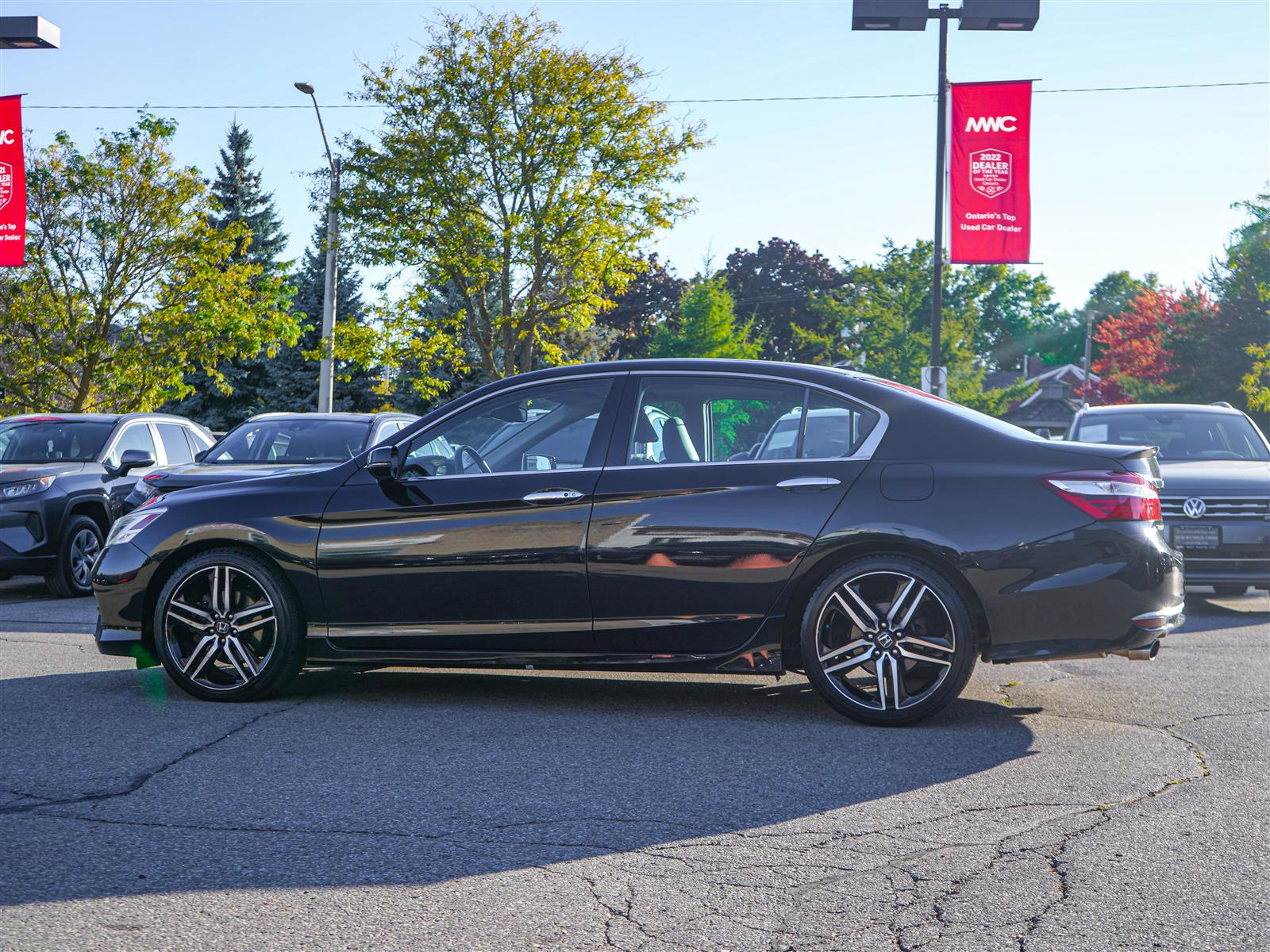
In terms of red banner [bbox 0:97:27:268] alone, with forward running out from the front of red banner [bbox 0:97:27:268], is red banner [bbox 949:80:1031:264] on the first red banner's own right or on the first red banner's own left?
on the first red banner's own left

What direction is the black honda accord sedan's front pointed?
to the viewer's left

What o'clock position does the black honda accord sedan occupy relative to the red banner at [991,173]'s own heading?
The black honda accord sedan is roughly at 12 o'clock from the red banner.

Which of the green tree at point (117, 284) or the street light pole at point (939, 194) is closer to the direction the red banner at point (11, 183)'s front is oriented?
the street light pole

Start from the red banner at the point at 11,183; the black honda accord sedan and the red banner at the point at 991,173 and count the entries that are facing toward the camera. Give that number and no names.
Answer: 2

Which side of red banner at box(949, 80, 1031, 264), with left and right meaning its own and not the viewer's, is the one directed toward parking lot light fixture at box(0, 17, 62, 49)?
right

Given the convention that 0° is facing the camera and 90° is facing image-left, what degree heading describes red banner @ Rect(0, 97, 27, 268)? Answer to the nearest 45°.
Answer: approximately 0°

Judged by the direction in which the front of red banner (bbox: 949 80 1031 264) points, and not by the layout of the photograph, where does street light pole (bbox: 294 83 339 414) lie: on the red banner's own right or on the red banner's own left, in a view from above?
on the red banner's own right

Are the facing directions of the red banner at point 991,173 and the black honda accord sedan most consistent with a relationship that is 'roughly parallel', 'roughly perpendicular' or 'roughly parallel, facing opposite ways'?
roughly perpendicular

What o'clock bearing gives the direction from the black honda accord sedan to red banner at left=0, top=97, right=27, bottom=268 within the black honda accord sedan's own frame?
The red banner is roughly at 2 o'clock from the black honda accord sedan.
